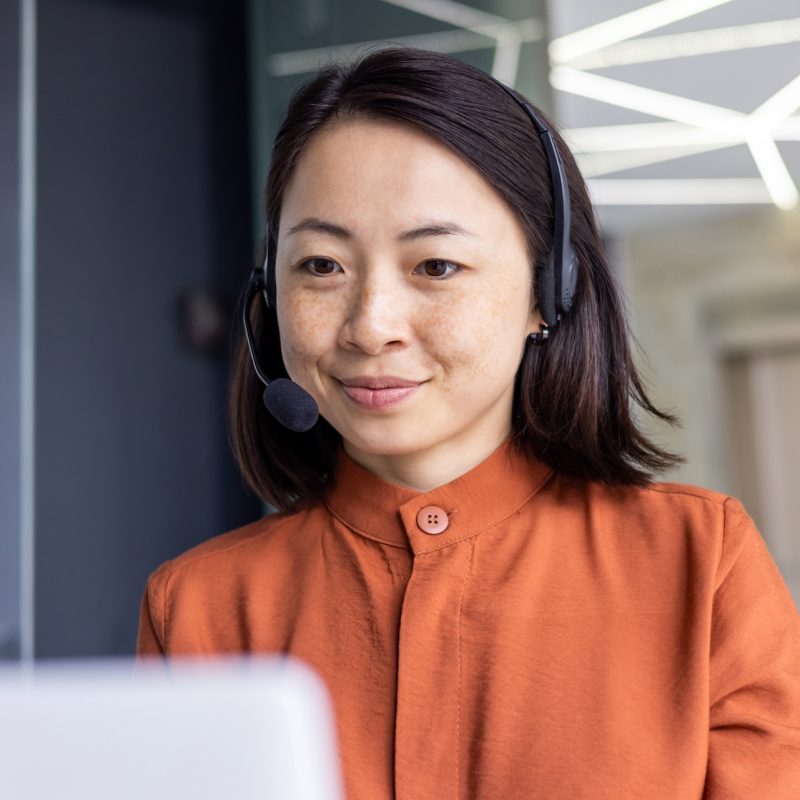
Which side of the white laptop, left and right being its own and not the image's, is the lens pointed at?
back

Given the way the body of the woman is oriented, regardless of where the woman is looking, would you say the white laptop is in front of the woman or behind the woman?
in front

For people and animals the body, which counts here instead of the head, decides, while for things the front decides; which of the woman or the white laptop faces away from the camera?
the white laptop

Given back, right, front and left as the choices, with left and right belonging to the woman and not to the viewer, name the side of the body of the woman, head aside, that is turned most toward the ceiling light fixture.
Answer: back

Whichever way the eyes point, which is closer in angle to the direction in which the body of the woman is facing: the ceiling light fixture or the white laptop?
the white laptop

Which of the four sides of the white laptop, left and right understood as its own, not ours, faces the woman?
front

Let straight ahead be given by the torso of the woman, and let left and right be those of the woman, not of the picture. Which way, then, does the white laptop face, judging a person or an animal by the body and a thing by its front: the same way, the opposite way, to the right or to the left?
the opposite way

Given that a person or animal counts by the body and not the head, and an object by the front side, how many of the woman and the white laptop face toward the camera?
1
